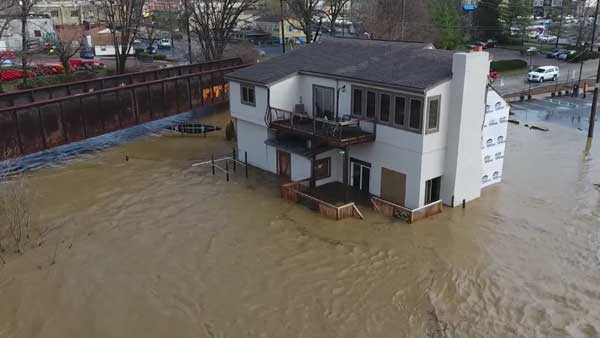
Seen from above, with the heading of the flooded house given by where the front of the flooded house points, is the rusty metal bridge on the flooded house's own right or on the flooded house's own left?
on the flooded house's own right

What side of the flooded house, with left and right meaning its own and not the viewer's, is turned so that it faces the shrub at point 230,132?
right

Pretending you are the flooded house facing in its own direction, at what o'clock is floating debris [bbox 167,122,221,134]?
The floating debris is roughly at 3 o'clock from the flooded house.

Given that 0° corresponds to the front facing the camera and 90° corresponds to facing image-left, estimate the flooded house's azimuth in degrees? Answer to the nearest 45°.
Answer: approximately 45°

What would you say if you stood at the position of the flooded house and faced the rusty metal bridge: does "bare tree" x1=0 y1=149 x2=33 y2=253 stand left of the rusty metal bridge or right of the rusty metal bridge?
left
